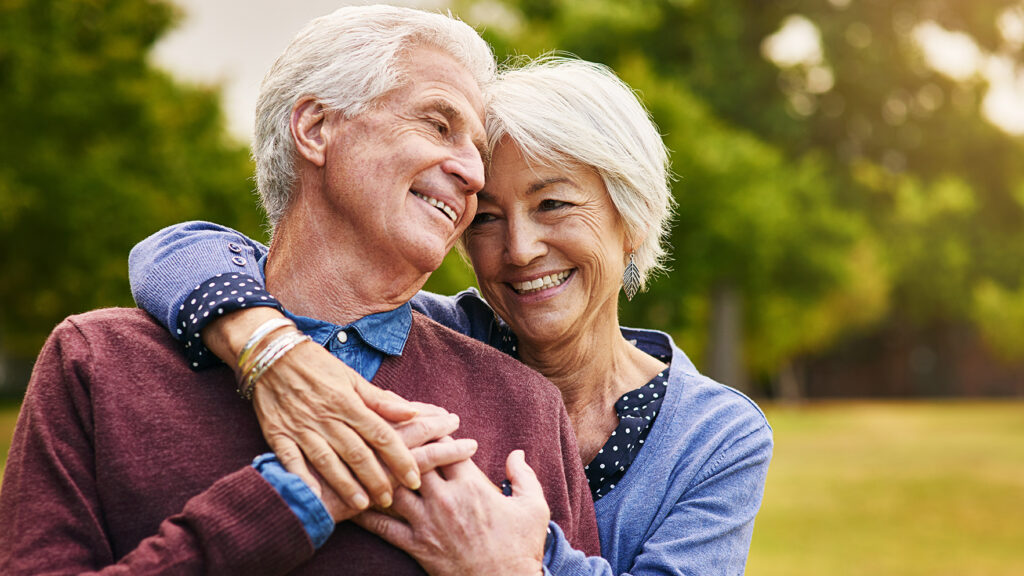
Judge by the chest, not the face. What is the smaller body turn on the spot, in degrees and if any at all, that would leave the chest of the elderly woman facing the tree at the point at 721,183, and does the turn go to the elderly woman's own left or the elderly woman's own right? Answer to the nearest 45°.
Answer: approximately 135° to the elderly woman's own right

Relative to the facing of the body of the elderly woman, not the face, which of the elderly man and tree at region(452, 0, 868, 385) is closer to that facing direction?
the elderly man

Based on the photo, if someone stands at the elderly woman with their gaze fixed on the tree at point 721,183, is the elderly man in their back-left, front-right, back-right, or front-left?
back-left

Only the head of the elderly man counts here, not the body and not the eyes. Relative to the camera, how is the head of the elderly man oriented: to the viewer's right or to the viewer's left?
to the viewer's right

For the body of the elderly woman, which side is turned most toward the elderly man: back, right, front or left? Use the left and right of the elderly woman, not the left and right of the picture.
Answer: front

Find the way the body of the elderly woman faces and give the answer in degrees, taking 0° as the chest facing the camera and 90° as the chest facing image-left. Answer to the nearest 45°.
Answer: approximately 45°
